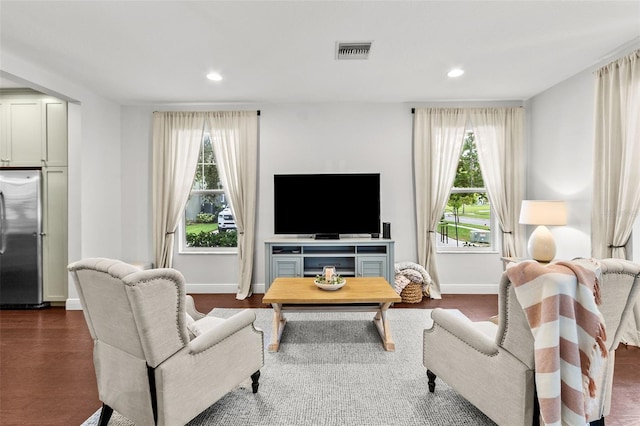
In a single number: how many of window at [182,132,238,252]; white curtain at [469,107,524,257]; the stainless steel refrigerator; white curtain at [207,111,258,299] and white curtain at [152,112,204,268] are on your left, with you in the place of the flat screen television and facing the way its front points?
1

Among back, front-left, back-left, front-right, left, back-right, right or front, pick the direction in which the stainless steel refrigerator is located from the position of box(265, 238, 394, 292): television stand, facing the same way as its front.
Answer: right

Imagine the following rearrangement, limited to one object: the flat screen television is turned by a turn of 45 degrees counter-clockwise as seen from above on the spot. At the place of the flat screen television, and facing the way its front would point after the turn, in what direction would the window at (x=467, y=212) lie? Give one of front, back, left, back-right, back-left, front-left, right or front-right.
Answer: front-left

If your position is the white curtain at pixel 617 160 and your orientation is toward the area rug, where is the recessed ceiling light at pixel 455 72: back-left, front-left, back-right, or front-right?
front-right

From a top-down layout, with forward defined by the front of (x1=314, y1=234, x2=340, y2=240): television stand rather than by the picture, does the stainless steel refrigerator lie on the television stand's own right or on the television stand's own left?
on the television stand's own right

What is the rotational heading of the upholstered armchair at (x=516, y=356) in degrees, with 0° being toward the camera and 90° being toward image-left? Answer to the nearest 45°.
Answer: approximately 135°

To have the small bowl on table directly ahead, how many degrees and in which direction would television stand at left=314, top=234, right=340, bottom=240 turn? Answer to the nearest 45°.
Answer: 0° — it already faces it

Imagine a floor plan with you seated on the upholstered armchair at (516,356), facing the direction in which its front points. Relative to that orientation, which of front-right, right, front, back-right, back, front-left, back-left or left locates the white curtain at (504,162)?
front-right

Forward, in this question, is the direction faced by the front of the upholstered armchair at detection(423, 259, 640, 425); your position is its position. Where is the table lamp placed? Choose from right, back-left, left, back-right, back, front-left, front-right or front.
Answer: front-right

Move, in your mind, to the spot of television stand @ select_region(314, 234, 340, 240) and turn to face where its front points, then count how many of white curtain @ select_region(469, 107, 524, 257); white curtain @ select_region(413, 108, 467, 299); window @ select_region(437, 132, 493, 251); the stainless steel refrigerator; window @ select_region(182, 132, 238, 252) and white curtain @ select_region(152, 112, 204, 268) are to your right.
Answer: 3

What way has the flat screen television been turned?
toward the camera

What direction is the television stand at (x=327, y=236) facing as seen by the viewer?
toward the camera

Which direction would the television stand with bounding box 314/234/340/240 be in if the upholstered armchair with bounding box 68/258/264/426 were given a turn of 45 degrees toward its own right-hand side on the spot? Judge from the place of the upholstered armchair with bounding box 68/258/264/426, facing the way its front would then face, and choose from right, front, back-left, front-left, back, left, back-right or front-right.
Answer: front-left

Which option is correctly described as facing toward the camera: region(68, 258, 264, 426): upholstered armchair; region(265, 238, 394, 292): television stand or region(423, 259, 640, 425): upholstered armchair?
the television stand

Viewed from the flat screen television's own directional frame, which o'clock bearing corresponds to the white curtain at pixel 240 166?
The white curtain is roughly at 3 o'clock from the flat screen television.

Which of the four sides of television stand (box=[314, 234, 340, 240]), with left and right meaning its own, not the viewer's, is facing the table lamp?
left

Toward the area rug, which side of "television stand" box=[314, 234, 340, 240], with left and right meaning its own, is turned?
front

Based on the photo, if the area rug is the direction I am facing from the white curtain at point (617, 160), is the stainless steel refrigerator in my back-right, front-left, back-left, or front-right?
front-right
